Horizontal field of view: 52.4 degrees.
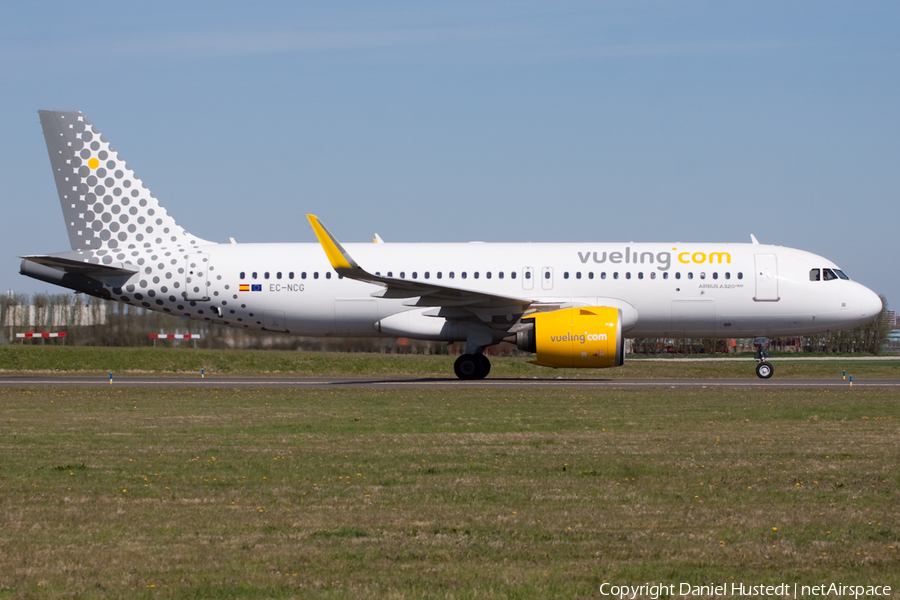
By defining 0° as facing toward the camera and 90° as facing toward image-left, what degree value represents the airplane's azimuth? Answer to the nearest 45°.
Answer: approximately 270°
